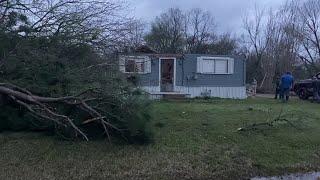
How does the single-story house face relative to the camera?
toward the camera

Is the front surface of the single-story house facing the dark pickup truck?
no

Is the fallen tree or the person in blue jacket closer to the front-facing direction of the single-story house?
the fallen tree

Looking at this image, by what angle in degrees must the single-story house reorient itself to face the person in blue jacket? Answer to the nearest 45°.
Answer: approximately 45° to its left

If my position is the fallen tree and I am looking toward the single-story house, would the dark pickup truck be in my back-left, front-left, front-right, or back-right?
front-right

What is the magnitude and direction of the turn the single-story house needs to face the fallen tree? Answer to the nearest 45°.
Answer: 0° — it already faces it
